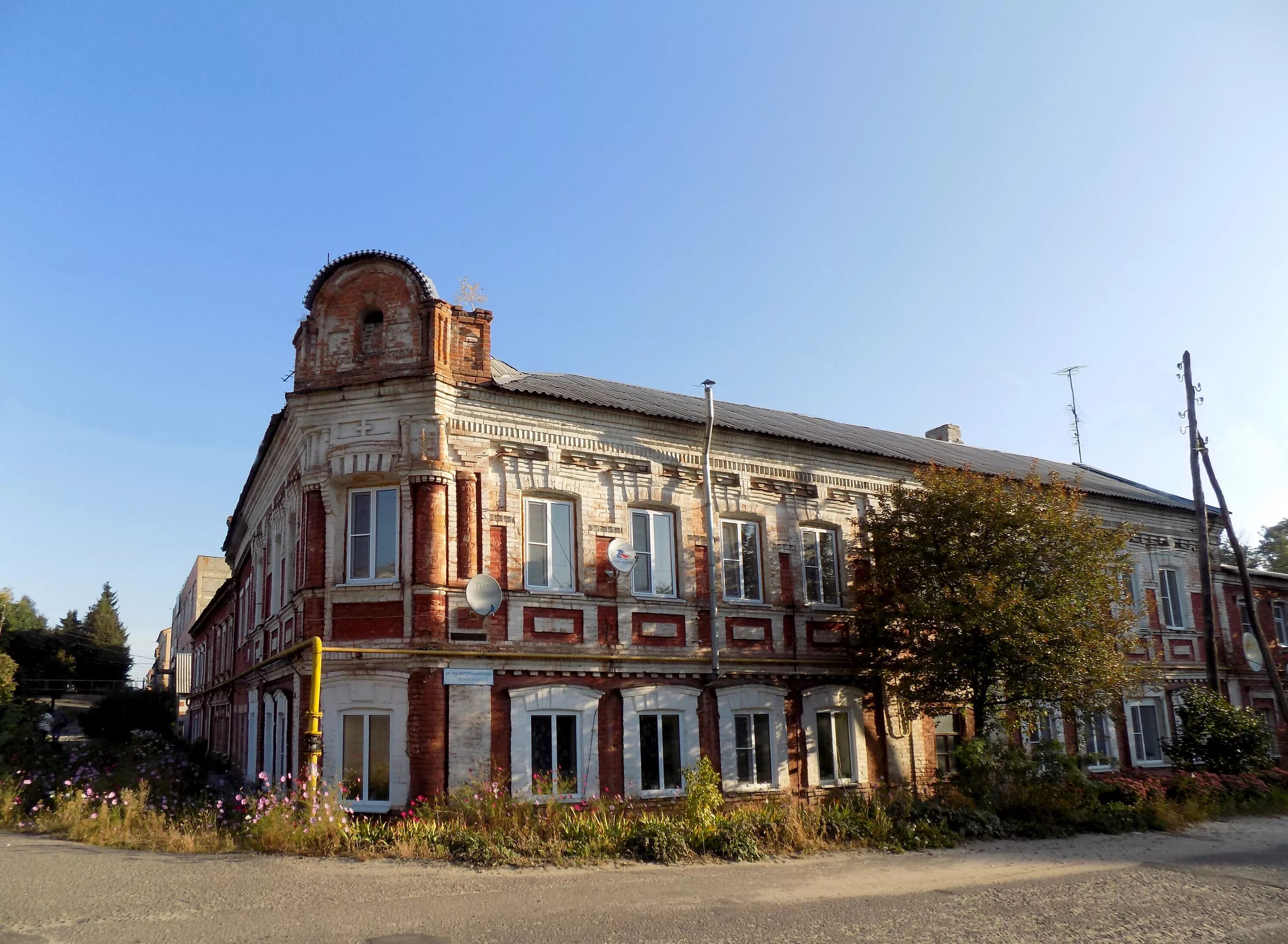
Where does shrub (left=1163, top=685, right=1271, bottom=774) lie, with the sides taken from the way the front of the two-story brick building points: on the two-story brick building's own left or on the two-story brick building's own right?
on the two-story brick building's own left

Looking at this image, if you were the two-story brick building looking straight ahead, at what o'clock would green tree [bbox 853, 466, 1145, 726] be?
The green tree is roughly at 10 o'clock from the two-story brick building.

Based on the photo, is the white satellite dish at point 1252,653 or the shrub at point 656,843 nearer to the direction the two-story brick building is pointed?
the shrub

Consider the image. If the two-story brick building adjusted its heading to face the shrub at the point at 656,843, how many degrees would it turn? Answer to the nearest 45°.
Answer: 0° — it already faces it

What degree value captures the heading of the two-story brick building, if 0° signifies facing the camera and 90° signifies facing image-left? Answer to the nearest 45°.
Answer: approximately 315°

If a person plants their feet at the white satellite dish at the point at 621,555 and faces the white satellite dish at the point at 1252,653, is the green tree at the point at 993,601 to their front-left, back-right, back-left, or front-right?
front-right

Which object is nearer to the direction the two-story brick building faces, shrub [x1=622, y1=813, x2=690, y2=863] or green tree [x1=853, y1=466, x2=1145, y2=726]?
the shrub

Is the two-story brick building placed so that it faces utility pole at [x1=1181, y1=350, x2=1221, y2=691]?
no
